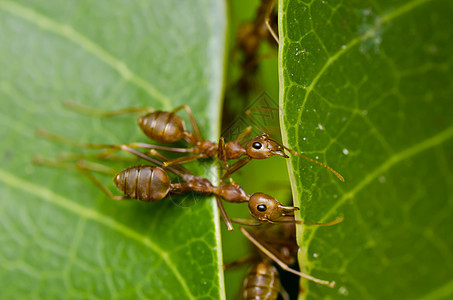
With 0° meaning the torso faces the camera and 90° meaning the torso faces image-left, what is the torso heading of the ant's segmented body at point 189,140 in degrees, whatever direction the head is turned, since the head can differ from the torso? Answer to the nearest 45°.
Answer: approximately 270°

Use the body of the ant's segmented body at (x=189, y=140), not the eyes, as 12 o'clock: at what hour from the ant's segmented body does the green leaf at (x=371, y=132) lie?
The green leaf is roughly at 1 o'clock from the ant's segmented body.
